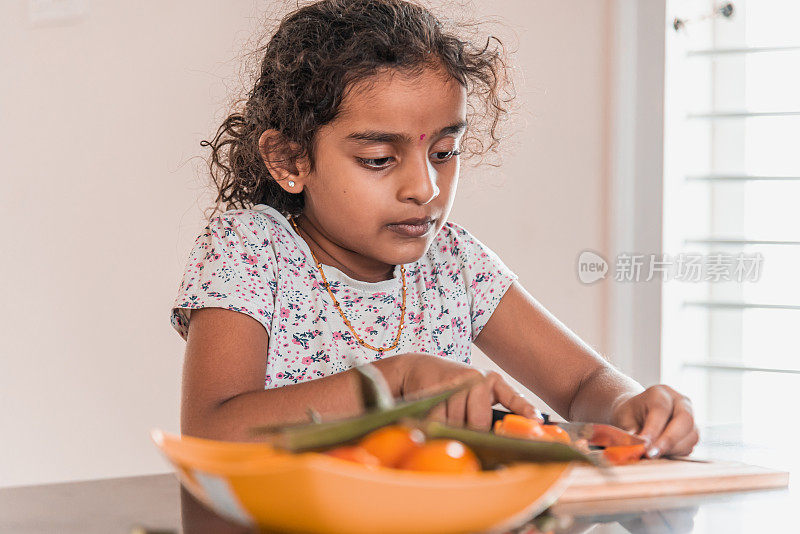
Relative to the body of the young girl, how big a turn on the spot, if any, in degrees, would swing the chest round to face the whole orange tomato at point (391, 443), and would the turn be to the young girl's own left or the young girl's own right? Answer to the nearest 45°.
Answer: approximately 45° to the young girl's own right

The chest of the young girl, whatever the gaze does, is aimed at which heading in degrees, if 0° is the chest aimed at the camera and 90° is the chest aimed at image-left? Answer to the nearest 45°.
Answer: approximately 315°

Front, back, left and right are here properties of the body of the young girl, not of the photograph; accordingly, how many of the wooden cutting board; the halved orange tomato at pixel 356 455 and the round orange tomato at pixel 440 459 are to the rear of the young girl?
0

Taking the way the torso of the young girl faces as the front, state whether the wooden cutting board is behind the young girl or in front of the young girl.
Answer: in front

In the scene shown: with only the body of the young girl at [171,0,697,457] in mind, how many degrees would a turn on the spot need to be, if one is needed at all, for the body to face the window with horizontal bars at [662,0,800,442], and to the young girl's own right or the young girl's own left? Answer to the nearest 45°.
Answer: approximately 90° to the young girl's own left

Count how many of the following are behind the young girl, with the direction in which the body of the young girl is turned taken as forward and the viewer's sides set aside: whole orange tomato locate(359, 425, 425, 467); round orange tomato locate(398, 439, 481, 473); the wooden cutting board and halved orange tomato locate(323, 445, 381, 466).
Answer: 0

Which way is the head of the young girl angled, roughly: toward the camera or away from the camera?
toward the camera

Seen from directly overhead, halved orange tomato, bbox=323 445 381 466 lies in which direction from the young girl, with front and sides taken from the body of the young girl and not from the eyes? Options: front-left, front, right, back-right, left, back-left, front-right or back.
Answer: front-right
